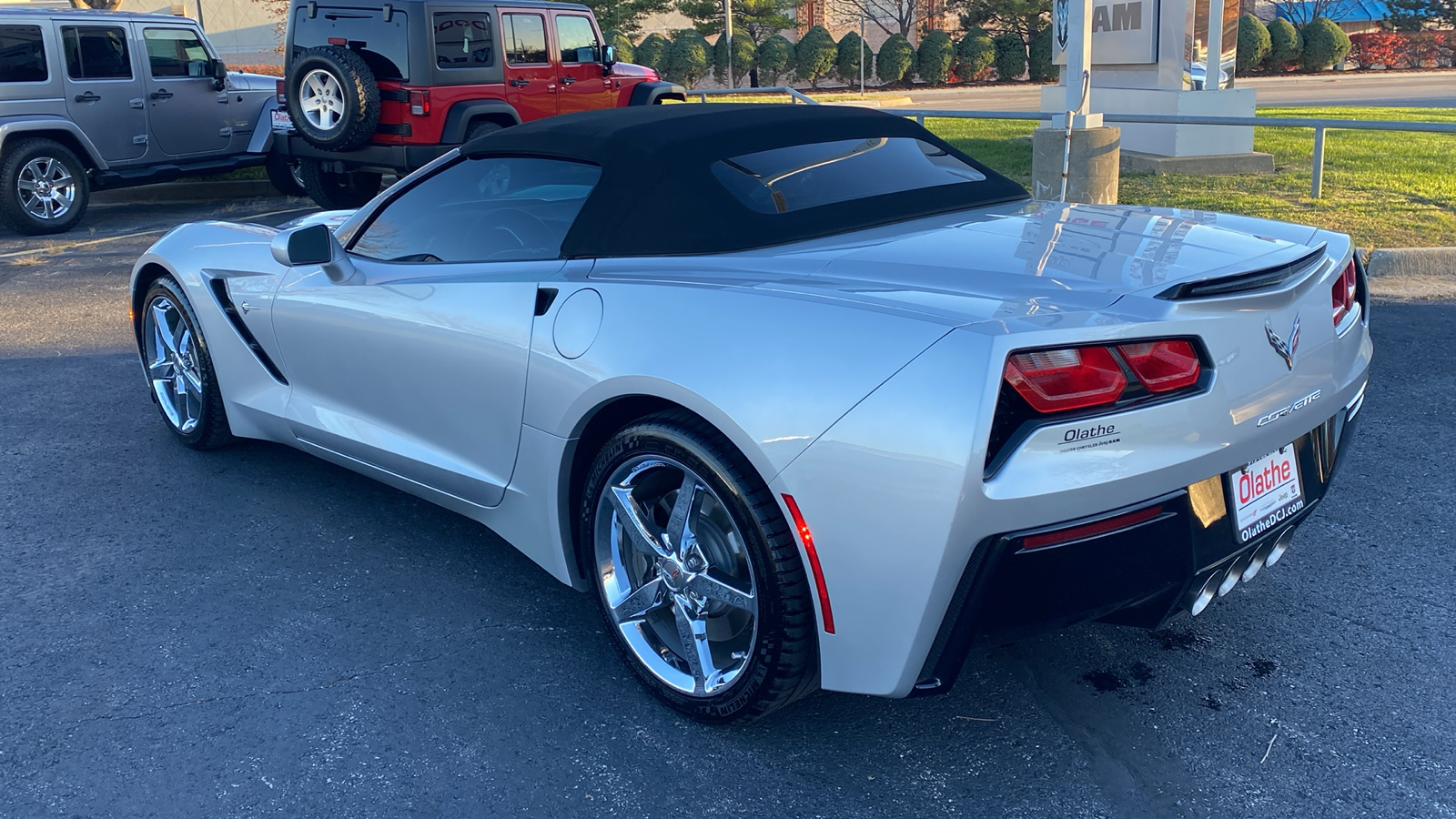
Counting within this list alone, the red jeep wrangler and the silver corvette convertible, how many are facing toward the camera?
0

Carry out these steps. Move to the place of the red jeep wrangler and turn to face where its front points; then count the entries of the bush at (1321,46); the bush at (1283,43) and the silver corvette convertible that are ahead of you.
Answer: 2

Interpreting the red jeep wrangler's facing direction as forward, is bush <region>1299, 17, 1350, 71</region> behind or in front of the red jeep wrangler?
in front

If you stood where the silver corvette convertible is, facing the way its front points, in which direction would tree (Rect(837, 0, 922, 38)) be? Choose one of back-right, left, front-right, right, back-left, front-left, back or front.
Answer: front-right

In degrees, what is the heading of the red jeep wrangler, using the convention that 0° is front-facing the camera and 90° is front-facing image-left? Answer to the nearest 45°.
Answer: approximately 225°

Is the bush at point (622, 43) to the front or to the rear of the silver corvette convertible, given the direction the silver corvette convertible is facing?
to the front

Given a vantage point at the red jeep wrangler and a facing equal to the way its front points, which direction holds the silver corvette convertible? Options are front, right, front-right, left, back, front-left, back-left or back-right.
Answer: back-right

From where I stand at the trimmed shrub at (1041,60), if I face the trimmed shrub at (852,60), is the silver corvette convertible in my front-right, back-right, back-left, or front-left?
front-left

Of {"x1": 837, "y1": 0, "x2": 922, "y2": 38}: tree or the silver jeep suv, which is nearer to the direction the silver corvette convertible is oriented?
the silver jeep suv

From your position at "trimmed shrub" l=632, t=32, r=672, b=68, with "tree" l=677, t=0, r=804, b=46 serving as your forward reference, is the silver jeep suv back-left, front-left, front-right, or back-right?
back-right

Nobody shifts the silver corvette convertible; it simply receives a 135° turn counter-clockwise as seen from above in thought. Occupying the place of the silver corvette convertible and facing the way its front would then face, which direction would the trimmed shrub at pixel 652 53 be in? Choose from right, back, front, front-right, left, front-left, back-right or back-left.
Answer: back

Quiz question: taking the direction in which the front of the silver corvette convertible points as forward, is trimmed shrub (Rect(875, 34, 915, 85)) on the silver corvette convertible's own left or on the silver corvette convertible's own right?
on the silver corvette convertible's own right

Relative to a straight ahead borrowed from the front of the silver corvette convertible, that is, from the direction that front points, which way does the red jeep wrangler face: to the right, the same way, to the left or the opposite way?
to the right

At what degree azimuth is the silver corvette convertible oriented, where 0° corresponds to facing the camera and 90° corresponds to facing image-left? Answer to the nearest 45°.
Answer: approximately 135°
